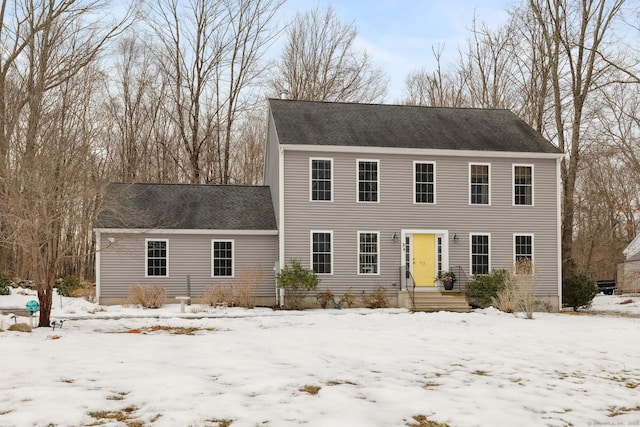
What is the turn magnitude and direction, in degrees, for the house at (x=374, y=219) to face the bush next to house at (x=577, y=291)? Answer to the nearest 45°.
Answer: approximately 90° to its left

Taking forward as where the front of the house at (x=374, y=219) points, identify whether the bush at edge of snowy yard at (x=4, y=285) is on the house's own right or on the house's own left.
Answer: on the house's own right

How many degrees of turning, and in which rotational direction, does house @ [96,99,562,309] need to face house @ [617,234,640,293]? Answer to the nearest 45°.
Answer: approximately 135° to its left

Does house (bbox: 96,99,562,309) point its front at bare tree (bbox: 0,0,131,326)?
no

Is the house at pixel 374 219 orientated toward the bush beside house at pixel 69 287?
no

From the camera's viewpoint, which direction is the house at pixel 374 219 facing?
toward the camera

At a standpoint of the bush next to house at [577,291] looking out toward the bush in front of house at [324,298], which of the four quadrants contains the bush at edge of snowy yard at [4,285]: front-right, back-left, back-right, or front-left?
front-right

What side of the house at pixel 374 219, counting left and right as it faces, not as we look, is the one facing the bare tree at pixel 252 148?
back

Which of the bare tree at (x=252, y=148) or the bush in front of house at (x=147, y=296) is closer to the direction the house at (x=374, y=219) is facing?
the bush in front of house
